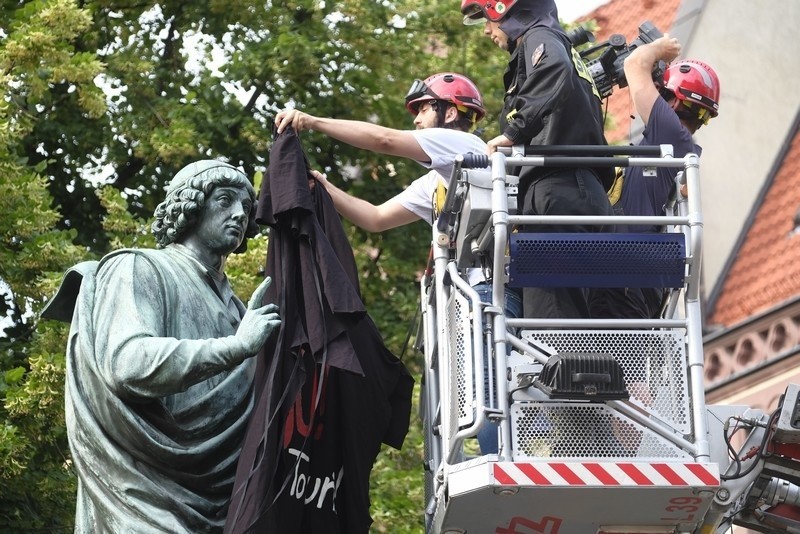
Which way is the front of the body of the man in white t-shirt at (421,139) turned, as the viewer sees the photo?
to the viewer's left

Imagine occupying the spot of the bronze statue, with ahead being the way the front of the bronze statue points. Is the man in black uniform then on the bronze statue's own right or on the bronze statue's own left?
on the bronze statue's own left

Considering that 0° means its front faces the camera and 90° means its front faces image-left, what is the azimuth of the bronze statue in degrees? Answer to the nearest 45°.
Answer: approximately 315°

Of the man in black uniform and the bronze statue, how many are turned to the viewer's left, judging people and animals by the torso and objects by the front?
1

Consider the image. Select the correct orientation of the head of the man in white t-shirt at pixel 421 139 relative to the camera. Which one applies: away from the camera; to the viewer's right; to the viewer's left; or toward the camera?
to the viewer's left

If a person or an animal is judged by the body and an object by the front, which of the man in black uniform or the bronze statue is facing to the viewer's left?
the man in black uniform

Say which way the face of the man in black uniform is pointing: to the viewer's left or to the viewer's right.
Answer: to the viewer's left

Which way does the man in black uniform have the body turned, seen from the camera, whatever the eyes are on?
to the viewer's left

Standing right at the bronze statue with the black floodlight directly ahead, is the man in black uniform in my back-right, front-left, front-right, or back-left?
front-left

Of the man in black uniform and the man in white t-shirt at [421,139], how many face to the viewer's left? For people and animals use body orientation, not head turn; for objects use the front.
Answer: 2
